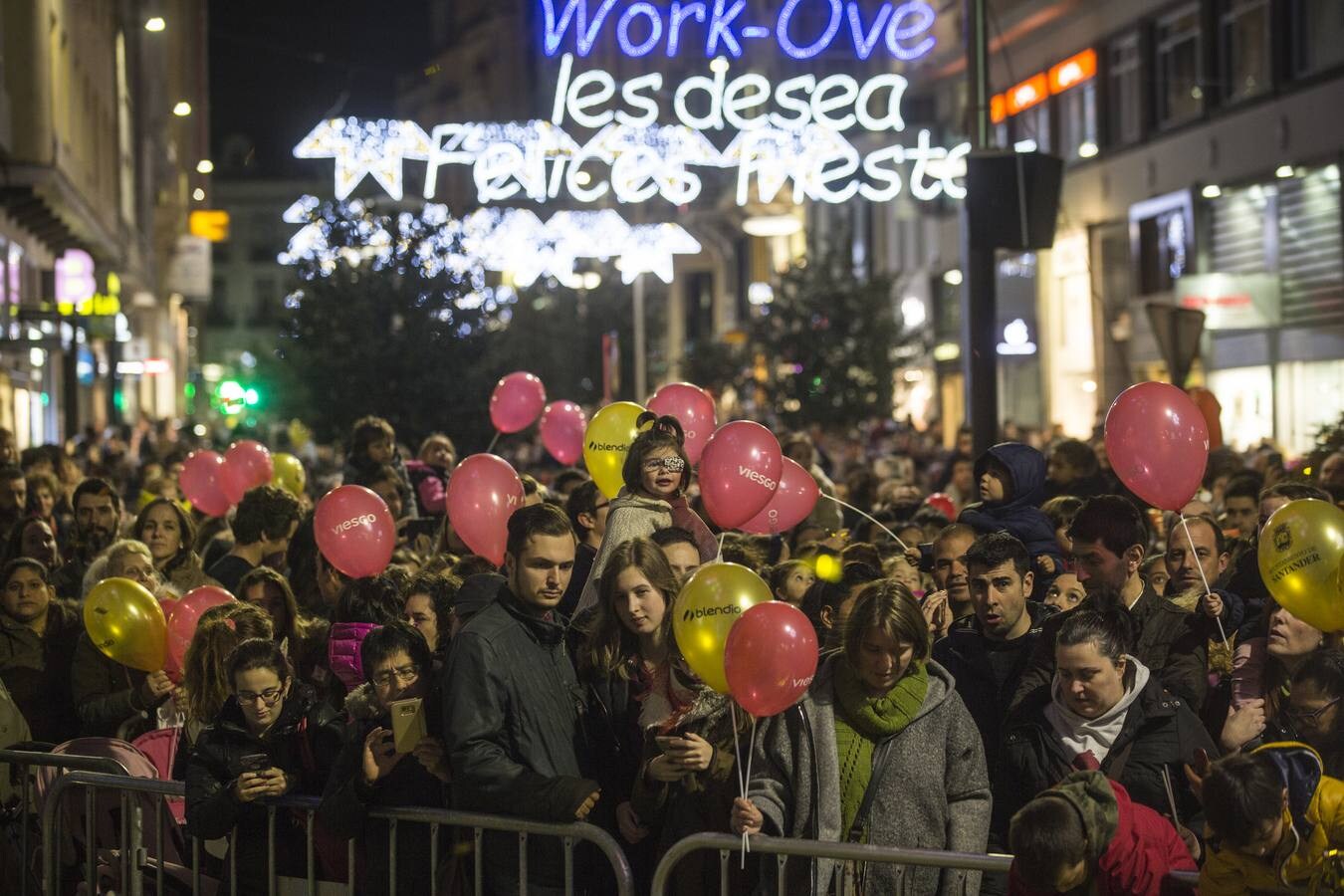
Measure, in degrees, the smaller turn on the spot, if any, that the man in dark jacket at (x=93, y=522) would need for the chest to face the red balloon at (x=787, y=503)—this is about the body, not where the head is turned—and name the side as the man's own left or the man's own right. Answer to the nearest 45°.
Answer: approximately 45° to the man's own left

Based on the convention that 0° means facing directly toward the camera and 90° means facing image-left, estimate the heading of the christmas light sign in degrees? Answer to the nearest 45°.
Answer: approximately 0°

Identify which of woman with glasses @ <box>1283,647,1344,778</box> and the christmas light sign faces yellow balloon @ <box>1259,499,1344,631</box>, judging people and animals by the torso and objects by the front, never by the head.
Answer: the christmas light sign

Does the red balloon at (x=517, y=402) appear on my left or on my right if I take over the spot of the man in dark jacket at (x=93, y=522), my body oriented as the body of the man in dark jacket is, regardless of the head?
on my left

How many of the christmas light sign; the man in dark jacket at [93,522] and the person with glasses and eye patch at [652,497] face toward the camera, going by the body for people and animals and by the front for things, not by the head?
3

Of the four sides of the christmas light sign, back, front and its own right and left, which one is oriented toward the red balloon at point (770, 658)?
front

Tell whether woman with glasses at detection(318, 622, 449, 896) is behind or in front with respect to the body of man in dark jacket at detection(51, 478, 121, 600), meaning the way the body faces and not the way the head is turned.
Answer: in front

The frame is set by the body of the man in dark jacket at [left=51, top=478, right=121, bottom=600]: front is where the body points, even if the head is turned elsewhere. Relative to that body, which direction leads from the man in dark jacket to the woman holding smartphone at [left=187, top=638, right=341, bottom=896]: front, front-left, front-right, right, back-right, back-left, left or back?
front

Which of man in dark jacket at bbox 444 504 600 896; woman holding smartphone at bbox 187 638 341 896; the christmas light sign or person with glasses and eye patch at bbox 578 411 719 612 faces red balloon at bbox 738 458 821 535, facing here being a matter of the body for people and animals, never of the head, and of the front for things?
the christmas light sign

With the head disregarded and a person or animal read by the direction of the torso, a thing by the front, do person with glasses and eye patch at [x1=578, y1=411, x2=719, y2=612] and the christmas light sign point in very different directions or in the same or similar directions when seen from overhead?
same or similar directions

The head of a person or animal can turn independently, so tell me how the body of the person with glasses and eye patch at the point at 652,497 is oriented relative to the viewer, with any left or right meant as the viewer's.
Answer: facing the viewer

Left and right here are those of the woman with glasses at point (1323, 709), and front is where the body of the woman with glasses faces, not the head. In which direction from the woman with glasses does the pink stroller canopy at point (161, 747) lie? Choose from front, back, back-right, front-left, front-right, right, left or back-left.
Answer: front-right

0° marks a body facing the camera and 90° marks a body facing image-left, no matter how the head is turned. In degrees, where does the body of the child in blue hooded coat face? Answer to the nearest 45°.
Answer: approximately 45°

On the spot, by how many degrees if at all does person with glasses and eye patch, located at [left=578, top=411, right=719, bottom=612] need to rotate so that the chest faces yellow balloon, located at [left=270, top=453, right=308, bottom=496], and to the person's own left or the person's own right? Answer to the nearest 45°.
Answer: approximately 135° to the person's own right

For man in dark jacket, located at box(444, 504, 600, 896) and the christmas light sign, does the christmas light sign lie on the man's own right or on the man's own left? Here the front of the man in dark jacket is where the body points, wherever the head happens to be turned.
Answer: on the man's own left

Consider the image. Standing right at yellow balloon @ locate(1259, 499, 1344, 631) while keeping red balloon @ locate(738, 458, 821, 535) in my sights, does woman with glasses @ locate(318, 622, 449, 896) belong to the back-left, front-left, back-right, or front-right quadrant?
front-left

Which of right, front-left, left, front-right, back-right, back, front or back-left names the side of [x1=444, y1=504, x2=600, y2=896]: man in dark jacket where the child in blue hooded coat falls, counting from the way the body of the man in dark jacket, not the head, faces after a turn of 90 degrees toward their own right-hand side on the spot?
back

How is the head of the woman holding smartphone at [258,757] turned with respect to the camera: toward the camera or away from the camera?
toward the camera

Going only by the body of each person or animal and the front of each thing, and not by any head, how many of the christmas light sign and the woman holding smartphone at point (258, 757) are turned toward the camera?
2

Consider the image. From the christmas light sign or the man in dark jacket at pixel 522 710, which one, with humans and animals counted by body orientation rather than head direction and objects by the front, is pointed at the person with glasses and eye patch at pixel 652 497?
the christmas light sign
